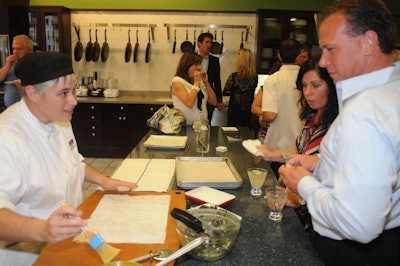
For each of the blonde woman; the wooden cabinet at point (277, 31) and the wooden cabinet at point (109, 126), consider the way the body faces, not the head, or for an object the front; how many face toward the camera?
2

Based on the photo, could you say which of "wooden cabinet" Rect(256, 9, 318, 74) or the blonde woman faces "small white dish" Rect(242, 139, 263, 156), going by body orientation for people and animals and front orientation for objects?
the wooden cabinet

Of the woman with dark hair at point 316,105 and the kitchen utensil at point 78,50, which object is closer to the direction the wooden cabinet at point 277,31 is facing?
the woman with dark hair

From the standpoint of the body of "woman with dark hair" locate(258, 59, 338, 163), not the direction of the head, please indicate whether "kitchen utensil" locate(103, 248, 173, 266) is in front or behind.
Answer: in front

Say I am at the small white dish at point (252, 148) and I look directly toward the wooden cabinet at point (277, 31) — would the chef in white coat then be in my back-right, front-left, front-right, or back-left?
back-left

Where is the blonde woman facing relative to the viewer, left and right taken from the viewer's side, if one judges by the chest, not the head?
facing away from the viewer

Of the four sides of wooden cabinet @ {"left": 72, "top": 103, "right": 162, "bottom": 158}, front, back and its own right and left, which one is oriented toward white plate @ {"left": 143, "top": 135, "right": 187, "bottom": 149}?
front

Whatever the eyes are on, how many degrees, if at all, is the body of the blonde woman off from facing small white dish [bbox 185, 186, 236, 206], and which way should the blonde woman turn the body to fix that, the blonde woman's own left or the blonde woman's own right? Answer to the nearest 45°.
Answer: approximately 180°

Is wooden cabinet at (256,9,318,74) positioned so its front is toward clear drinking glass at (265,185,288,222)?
yes

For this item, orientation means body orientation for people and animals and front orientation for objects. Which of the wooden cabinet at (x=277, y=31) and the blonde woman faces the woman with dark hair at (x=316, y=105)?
the wooden cabinet

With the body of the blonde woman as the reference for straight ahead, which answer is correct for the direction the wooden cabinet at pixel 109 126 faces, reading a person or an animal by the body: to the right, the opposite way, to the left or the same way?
the opposite way

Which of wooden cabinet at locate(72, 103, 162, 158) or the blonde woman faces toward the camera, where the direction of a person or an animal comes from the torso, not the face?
the wooden cabinet

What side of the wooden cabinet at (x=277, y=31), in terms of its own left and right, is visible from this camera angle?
front

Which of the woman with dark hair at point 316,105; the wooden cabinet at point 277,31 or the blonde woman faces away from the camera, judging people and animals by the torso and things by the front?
the blonde woman

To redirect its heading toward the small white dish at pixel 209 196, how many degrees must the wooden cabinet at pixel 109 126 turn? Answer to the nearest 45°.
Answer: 0° — it already faces it

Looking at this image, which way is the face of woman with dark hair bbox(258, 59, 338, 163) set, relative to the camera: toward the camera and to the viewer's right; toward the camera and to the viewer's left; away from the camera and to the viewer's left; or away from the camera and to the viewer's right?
toward the camera and to the viewer's left

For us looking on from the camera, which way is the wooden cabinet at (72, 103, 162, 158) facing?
facing the viewer

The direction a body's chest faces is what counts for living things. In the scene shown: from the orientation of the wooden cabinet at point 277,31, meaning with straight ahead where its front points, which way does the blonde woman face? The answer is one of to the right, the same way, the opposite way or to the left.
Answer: the opposite way
